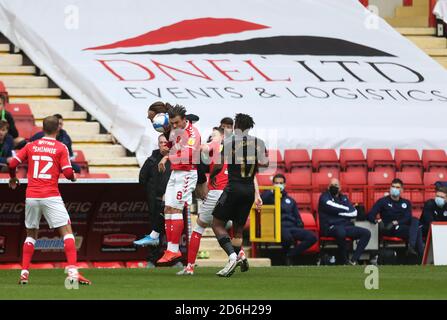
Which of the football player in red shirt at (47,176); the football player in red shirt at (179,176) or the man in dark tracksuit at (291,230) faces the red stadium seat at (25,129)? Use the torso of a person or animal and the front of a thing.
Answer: the football player in red shirt at (47,176)

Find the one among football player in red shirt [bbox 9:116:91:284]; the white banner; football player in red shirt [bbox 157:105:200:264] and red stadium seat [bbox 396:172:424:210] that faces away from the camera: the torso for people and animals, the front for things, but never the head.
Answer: football player in red shirt [bbox 9:116:91:284]

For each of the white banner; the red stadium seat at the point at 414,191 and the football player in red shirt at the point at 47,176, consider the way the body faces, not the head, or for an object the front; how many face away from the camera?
1

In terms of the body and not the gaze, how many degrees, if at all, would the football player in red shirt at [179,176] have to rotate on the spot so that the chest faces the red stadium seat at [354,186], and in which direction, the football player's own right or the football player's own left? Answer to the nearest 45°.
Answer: approximately 180°

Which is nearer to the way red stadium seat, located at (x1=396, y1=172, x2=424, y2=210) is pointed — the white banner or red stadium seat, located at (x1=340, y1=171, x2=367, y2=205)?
the red stadium seat

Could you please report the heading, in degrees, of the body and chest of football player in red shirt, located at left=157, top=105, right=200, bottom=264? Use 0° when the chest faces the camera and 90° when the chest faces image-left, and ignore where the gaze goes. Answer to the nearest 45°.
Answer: approximately 45°

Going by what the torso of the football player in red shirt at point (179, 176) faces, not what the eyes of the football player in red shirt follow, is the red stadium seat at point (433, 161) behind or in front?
behind

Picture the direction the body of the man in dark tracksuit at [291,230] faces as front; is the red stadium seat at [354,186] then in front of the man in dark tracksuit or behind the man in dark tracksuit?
behind

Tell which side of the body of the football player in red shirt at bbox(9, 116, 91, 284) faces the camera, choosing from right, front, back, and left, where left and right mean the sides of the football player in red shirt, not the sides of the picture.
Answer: back

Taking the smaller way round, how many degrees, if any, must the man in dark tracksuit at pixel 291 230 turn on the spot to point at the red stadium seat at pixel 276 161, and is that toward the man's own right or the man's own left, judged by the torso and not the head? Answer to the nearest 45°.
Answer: approximately 180°

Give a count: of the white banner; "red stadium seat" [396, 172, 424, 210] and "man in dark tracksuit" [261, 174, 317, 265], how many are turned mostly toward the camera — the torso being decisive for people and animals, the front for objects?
3
